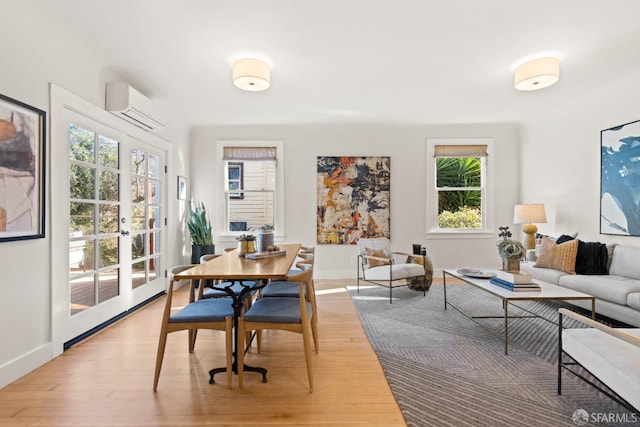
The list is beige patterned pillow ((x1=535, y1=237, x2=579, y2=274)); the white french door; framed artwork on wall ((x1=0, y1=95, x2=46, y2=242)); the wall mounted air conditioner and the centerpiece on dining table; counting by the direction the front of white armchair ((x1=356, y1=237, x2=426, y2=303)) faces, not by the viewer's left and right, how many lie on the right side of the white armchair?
4

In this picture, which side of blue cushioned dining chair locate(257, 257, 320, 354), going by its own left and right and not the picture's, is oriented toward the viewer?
left

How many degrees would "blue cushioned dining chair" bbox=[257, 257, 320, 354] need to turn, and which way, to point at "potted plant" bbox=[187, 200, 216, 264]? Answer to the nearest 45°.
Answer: approximately 45° to its right

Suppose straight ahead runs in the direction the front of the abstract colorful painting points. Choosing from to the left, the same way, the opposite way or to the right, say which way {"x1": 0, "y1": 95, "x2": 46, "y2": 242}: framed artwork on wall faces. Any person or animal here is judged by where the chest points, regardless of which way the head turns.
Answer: to the left

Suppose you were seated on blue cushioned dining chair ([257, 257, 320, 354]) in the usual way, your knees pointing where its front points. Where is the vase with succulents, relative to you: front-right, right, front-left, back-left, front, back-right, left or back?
back

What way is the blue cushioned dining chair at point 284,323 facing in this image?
to the viewer's left

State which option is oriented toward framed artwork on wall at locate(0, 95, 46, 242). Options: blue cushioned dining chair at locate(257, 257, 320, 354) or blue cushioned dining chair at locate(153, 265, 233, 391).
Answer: blue cushioned dining chair at locate(257, 257, 320, 354)

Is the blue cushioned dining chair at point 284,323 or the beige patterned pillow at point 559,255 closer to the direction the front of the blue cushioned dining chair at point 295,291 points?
the blue cushioned dining chair

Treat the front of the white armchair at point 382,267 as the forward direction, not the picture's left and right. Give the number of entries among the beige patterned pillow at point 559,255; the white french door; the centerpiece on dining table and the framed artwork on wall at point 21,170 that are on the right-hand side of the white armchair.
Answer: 3

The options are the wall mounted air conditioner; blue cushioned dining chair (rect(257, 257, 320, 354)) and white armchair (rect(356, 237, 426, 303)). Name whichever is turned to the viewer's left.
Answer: the blue cushioned dining chair
